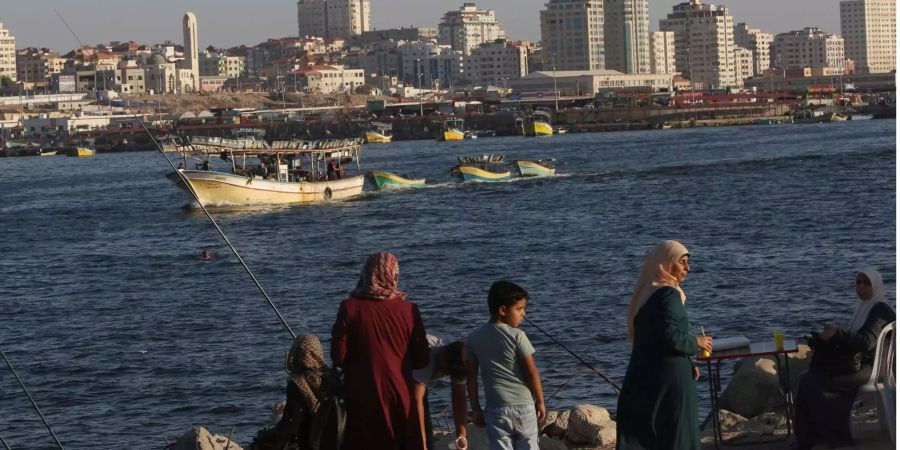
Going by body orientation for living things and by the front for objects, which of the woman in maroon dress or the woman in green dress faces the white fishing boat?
the woman in maroon dress

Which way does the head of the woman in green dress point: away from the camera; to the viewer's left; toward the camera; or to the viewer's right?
to the viewer's right

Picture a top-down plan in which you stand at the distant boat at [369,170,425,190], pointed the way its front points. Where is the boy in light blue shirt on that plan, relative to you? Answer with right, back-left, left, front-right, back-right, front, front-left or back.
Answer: left

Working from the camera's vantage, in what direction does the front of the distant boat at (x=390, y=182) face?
facing to the left of the viewer

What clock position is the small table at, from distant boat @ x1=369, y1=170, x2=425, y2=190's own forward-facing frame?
The small table is roughly at 9 o'clock from the distant boat.

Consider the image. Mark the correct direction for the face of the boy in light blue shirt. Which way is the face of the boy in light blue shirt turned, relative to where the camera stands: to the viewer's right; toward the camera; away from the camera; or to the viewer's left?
to the viewer's right

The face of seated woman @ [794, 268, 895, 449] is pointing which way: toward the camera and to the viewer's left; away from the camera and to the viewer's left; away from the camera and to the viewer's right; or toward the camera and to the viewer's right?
toward the camera and to the viewer's left

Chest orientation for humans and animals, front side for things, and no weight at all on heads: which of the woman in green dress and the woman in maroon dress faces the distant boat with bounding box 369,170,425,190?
the woman in maroon dress

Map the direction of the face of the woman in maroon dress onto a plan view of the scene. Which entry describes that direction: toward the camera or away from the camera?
away from the camera

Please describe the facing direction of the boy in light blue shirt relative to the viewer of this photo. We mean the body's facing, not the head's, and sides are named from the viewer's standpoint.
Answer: facing away from the viewer and to the right of the viewer

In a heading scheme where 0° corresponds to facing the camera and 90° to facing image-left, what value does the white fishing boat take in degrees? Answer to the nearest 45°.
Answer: approximately 90°

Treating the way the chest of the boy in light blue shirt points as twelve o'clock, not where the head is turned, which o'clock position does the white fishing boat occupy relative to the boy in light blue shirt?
The white fishing boat is roughly at 10 o'clock from the boy in light blue shirt.

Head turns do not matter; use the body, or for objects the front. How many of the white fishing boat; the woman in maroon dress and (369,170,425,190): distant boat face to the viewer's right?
0

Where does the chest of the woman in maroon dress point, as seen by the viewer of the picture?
away from the camera

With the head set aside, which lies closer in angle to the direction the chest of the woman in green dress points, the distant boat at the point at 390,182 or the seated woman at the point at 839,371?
the seated woman
